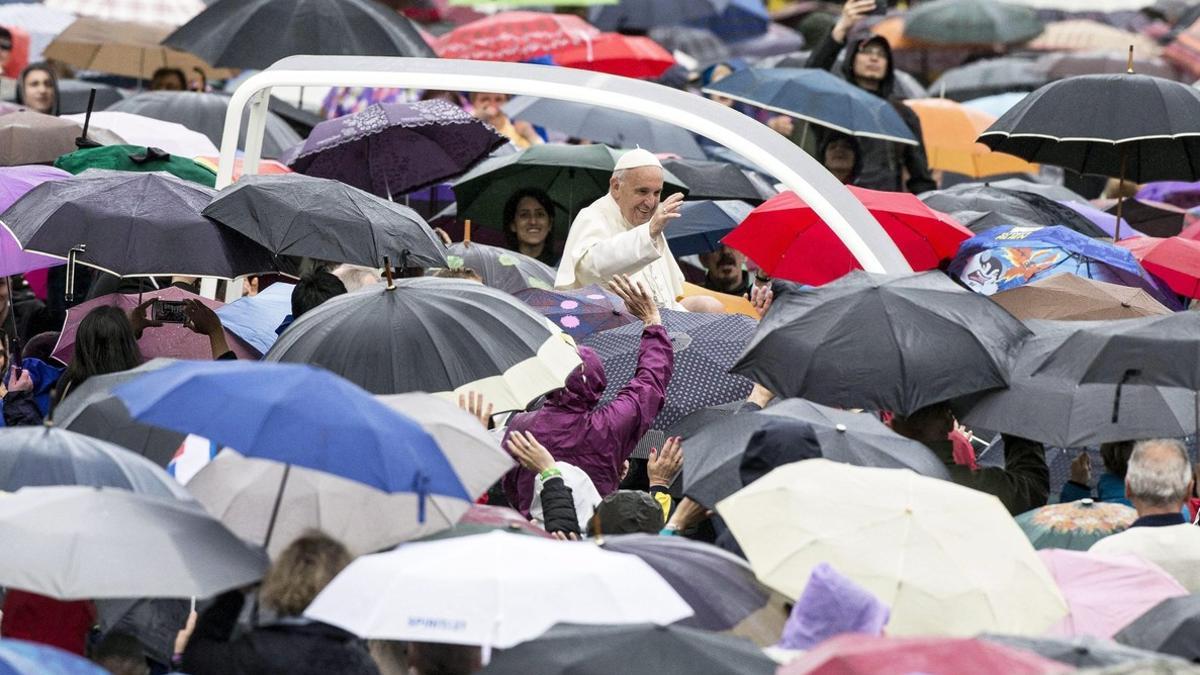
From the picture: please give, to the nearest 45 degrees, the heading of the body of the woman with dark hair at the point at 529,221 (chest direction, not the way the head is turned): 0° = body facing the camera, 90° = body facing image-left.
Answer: approximately 0°

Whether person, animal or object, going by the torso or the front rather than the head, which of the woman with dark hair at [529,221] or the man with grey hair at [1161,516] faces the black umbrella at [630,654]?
the woman with dark hair

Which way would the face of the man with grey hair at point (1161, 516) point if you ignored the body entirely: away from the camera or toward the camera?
away from the camera

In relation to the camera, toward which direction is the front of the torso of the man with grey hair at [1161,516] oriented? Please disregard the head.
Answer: away from the camera

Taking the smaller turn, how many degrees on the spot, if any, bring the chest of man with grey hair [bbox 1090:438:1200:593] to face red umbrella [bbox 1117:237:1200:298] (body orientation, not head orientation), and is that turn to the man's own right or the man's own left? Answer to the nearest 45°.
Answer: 0° — they already face it

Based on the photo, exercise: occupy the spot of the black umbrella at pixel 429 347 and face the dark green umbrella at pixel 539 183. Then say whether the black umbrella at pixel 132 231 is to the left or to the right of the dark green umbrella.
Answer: left

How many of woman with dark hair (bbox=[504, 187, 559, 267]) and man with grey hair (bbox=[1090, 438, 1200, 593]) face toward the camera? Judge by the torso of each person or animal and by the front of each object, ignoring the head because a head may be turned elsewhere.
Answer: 1

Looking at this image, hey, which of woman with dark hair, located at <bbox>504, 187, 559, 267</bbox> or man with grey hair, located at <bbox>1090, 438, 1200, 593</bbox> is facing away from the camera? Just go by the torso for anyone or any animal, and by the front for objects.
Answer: the man with grey hair

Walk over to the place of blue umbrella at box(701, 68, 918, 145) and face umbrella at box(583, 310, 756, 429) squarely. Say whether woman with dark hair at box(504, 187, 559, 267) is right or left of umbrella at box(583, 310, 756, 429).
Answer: right

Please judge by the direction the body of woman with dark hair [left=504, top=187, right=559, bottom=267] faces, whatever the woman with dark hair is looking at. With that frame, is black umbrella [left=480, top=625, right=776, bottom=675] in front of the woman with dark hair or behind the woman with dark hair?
in front

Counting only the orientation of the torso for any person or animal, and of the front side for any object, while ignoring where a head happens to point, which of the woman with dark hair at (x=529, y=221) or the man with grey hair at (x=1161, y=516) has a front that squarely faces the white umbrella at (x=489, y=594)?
the woman with dark hair

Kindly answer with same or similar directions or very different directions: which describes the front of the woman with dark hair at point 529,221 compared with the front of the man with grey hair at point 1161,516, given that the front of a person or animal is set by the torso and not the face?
very different directions

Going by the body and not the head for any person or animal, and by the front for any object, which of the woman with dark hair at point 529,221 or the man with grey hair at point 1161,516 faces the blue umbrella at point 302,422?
the woman with dark hair

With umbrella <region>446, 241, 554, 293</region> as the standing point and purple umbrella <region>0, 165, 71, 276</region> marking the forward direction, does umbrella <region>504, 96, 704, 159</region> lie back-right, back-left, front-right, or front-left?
back-right

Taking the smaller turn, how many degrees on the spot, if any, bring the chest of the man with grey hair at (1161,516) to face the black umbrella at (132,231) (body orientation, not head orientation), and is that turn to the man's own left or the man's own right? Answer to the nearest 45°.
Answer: approximately 90° to the man's own left

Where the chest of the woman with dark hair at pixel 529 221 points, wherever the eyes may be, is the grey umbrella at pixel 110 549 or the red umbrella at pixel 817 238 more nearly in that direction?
the grey umbrella

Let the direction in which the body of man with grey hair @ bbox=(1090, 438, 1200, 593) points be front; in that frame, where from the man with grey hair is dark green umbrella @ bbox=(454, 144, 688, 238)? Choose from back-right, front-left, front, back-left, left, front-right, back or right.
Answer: front-left
